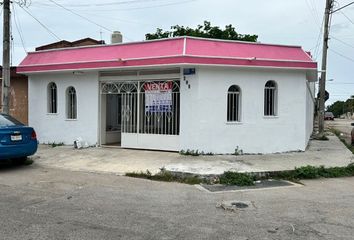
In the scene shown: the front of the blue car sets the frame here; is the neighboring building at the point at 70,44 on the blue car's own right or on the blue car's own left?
on the blue car's own right

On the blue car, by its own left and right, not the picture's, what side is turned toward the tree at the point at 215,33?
right

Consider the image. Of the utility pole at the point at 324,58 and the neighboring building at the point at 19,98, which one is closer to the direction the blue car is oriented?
the neighboring building

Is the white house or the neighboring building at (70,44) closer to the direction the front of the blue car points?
the neighboring building

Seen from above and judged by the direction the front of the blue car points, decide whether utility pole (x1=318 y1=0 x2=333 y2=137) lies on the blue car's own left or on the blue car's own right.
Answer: on the blue car's own right

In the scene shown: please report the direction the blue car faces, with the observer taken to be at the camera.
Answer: facing away from the viewer and to the left of the viewer

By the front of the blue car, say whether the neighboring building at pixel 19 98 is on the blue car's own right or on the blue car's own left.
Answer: on the blue car's own right
